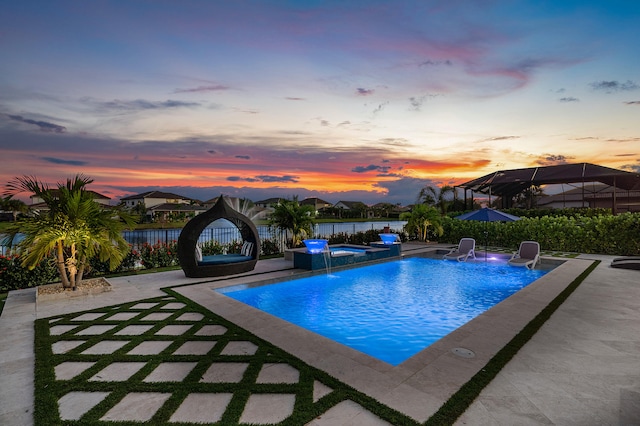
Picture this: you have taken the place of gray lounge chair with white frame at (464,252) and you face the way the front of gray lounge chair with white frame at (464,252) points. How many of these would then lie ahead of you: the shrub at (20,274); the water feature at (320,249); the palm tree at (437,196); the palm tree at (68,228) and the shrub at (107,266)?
4

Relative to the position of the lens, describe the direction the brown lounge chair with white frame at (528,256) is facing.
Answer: facing the viewer and to the left of the viewer

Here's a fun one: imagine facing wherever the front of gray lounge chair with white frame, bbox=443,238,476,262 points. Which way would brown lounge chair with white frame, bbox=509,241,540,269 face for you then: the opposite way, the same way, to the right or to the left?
the same way

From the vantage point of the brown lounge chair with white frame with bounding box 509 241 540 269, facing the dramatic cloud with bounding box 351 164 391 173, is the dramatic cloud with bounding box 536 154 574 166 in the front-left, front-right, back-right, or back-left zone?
front-right

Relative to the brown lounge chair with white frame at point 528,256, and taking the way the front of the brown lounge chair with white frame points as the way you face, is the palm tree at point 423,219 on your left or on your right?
on your right

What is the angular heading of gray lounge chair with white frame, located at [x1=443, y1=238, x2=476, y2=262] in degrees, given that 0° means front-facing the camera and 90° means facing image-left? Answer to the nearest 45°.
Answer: approximately 45°

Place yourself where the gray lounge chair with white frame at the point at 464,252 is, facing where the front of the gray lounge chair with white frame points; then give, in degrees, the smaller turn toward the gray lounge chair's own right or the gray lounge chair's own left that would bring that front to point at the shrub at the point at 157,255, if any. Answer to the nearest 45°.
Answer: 0° — it already faces it

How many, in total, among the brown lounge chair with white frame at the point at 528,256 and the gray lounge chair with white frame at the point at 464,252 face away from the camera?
0
